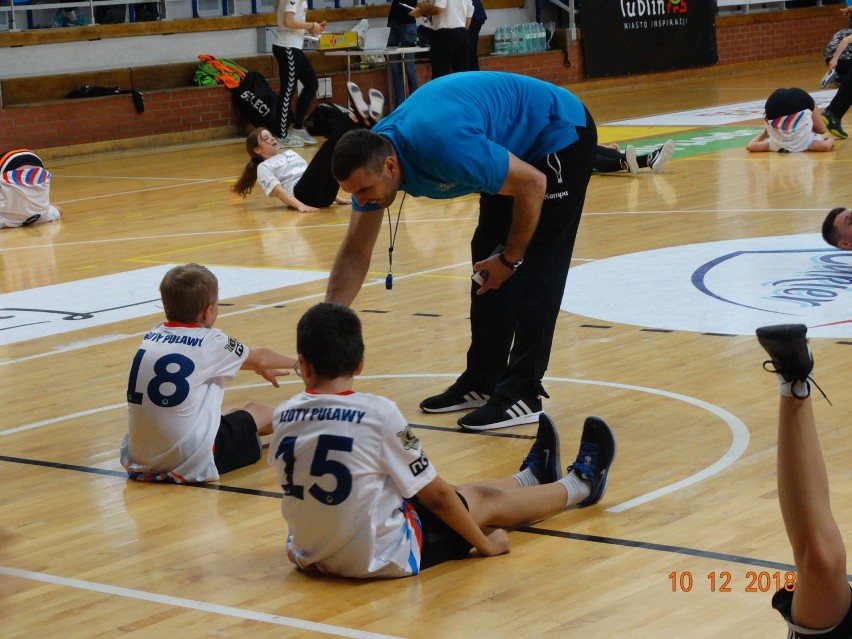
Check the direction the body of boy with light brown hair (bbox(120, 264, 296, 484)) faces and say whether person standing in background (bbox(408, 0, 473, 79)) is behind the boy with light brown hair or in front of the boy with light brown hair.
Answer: in front

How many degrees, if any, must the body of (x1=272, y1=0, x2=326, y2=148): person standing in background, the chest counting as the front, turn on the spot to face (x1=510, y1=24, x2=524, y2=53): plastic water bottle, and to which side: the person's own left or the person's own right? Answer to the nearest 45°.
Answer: approximately 45° to the person's own left

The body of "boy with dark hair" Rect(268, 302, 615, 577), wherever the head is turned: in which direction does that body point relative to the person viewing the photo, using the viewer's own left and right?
facing away from the viewer and to the right of the viewer

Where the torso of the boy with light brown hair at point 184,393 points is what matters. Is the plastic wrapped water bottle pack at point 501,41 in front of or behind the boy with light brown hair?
in front

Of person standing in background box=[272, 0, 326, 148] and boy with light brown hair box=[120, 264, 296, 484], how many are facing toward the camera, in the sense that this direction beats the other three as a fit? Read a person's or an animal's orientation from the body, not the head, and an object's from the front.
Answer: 0

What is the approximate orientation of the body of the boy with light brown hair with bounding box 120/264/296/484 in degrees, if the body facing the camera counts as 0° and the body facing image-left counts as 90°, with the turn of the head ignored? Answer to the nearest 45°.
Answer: approximately 225°

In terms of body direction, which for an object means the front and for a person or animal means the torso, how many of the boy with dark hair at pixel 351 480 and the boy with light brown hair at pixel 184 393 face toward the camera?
0

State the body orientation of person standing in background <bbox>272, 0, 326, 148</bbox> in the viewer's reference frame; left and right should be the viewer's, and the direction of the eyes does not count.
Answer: facing to the right of the viewer

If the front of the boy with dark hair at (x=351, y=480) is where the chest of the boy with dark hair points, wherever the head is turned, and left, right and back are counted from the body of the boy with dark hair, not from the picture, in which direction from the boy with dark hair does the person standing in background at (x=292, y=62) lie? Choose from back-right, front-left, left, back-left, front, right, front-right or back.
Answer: front-left

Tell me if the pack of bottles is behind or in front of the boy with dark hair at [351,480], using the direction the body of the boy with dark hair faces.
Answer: in front

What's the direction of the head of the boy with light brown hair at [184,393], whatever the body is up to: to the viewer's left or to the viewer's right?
to the viewer's right

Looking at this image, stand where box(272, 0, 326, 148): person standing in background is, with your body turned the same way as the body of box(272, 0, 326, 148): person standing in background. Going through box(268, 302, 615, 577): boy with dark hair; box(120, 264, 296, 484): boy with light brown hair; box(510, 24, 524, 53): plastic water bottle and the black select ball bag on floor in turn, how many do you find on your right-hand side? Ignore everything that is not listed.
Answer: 2

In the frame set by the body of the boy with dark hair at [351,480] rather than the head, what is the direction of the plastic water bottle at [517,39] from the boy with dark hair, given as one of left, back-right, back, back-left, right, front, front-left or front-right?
front-left

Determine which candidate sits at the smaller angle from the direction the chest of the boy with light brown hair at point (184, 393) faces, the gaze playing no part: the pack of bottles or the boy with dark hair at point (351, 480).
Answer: the pack of bottles
